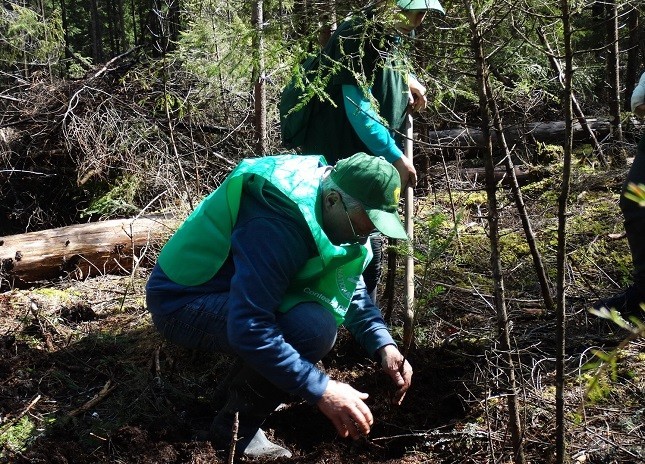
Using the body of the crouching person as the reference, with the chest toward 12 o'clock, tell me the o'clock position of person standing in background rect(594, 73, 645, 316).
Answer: The person standing in background is roughly at 11 o'clock from the crouching person.

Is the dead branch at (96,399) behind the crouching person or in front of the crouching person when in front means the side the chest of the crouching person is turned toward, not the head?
behind

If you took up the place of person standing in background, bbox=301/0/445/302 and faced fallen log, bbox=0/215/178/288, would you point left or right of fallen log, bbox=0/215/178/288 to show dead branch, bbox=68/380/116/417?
left

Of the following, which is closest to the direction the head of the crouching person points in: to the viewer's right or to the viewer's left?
to the viewer's right

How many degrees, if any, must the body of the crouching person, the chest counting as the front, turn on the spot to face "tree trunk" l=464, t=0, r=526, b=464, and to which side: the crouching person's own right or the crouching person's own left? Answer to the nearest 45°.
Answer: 0° — they already face it

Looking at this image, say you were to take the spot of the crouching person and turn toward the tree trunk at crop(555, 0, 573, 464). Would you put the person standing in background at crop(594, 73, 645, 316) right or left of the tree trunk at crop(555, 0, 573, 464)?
left

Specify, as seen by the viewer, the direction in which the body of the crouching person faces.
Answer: to the viewer's right

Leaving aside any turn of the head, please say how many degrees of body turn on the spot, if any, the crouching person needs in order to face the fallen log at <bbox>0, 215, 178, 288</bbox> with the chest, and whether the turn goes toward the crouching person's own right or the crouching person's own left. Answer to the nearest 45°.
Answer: approximately 135° to the crouching person's own left
